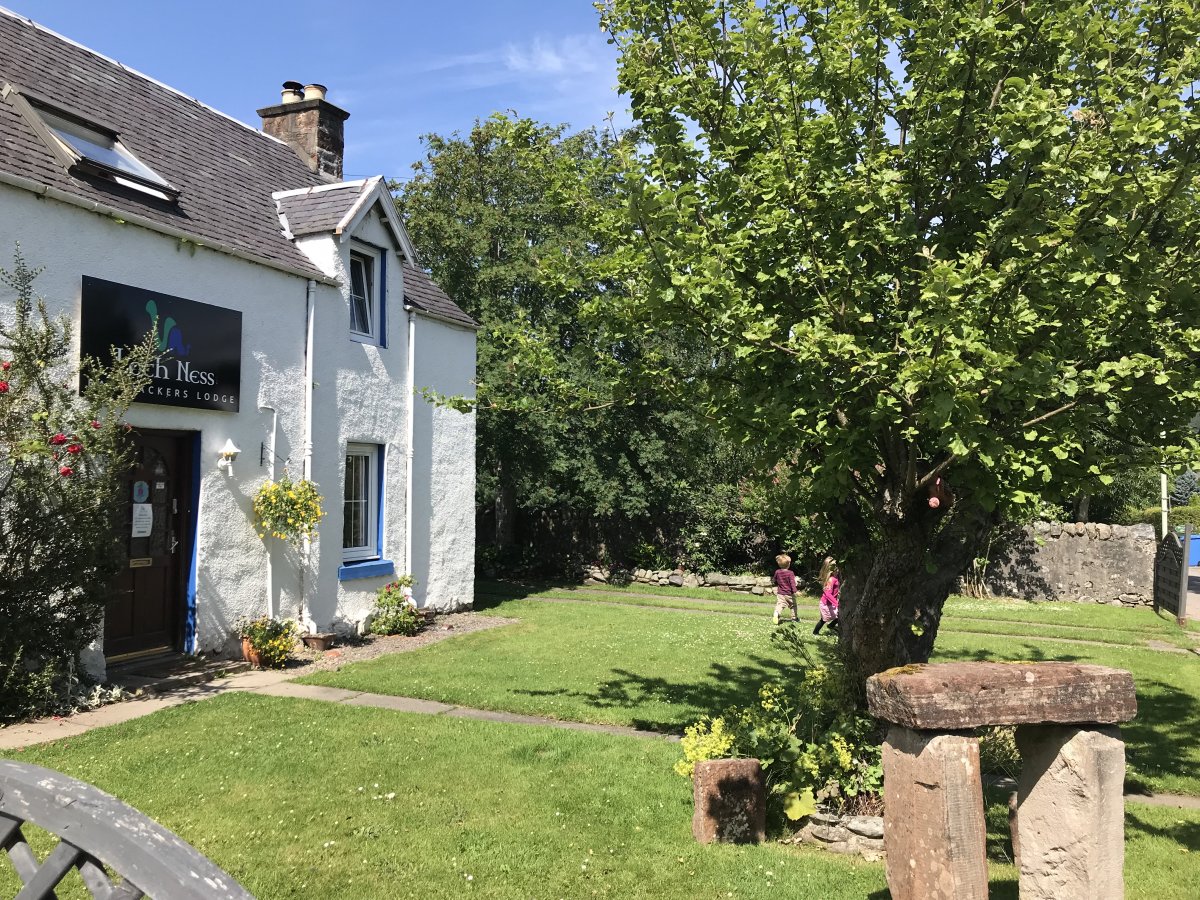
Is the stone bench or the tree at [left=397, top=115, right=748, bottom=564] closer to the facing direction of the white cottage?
the stone bench

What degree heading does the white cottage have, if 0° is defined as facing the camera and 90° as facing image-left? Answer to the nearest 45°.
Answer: approximately 315°

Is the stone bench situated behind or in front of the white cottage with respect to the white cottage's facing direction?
in front

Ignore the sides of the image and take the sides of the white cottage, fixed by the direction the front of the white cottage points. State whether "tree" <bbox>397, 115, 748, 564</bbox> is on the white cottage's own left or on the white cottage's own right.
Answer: on the white cottage's own left

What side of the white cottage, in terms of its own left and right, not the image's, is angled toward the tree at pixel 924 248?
front

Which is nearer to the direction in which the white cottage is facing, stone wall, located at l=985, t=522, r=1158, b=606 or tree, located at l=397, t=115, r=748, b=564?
the stone wall
